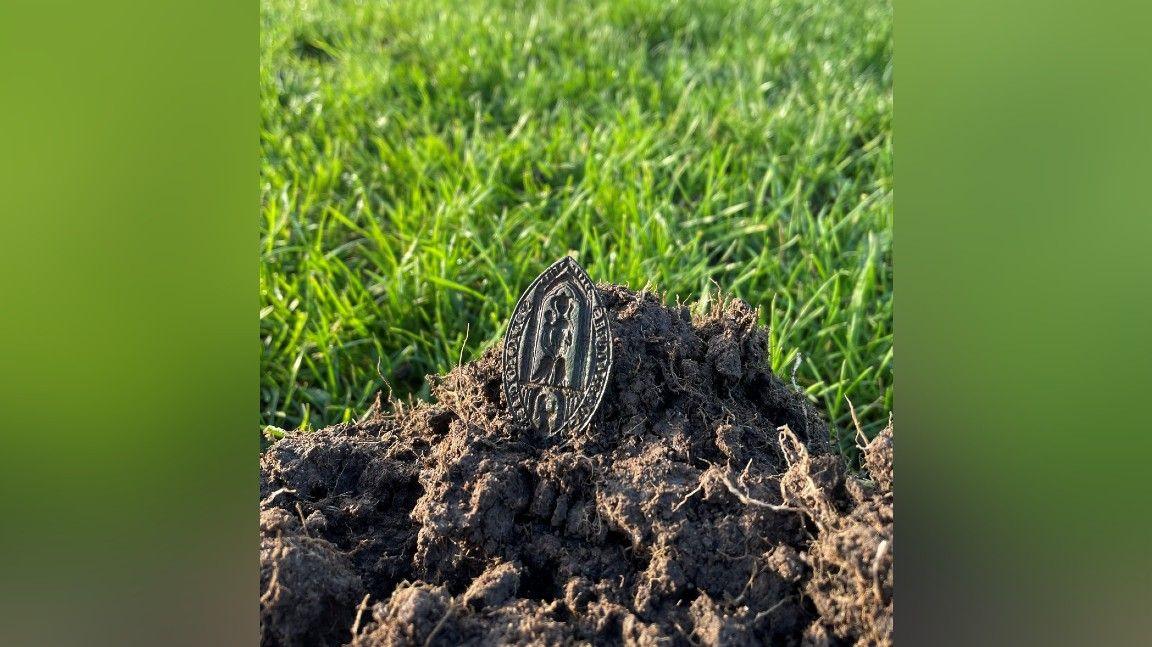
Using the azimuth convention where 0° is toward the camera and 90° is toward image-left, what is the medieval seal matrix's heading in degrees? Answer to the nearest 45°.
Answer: approximately 0°
